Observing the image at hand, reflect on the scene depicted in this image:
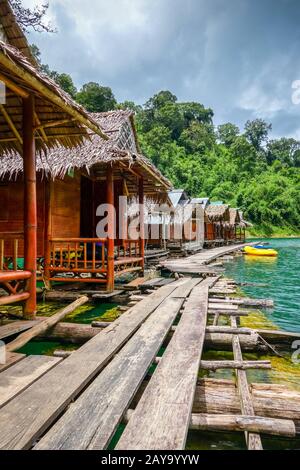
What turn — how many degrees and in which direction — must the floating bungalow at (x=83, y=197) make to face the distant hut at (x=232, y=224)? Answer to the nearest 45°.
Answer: approximately 90° to its left

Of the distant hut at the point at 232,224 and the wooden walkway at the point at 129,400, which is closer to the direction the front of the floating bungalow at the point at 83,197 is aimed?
the wooden walkway

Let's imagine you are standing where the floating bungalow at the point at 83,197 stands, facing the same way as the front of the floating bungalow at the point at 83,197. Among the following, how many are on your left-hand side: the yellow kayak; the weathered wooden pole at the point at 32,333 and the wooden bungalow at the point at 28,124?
1

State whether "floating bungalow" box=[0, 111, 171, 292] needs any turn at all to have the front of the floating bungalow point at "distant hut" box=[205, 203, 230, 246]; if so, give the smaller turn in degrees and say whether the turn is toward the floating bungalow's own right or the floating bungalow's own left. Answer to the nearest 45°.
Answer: approximately 90° to the floating bungalow's own left

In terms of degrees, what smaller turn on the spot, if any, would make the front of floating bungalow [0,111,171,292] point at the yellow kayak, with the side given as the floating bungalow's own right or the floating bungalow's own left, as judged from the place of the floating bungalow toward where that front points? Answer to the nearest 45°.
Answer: approximately 90° to the floating bungalow's own left

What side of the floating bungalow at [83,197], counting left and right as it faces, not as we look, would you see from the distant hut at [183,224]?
left

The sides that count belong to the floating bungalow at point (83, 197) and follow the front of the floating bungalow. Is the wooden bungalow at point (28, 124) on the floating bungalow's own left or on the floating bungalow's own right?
on the floating bungalow's own right

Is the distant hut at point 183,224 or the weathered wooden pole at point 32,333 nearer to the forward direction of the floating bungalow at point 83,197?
the weathered wooden pole

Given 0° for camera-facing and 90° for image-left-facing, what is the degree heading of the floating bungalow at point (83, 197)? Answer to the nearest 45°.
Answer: approximately 315°

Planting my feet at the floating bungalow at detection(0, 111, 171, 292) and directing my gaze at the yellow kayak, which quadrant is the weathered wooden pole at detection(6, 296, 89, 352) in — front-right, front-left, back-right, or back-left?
back-right
